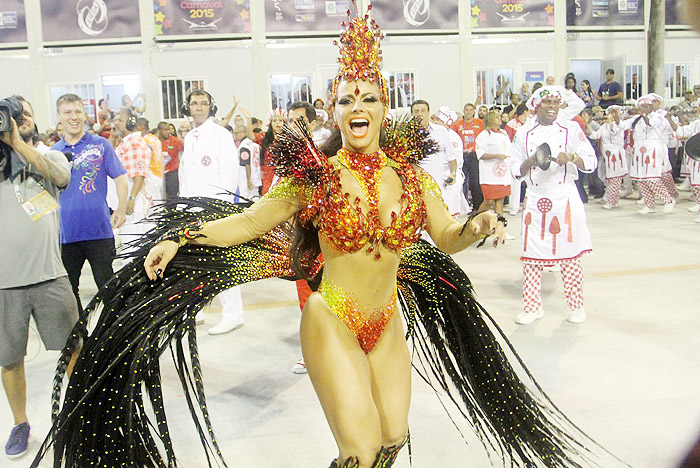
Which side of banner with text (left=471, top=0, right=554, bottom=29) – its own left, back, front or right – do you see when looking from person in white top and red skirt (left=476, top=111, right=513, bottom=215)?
front

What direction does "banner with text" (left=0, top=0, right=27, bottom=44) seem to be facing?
toward the camera

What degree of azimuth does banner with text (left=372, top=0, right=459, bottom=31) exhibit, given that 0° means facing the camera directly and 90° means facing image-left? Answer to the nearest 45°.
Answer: approximately 0°

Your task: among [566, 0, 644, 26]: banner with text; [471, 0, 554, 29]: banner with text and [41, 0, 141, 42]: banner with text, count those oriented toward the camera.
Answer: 3

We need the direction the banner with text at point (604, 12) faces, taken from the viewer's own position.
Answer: facing the viewer

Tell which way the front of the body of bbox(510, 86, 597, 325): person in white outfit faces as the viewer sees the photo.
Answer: toward the camera

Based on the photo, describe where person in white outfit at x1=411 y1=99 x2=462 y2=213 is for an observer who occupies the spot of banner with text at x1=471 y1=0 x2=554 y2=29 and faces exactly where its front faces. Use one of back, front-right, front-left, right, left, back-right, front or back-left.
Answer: front

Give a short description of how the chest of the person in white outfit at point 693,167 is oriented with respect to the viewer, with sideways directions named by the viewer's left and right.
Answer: facing the viewer and to the left of the viewer

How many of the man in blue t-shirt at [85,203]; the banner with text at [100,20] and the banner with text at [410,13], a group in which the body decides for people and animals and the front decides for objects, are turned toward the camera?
3

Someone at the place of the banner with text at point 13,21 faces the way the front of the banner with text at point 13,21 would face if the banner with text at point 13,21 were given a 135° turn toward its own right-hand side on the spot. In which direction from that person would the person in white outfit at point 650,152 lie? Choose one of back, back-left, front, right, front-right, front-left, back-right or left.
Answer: back

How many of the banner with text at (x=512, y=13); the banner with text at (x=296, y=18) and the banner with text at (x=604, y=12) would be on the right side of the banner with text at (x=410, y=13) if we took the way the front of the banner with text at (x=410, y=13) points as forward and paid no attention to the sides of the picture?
1

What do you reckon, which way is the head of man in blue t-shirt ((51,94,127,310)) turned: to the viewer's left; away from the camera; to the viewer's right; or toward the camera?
toward the camera

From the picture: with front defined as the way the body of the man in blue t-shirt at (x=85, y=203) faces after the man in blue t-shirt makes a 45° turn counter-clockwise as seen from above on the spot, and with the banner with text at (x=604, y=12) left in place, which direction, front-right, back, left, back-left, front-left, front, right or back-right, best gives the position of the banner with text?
left

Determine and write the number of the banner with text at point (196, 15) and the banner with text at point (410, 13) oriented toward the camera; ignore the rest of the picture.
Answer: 2

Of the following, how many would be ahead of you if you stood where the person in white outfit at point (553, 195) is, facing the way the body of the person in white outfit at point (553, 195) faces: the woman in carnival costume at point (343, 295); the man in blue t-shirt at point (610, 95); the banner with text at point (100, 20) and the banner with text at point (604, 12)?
1

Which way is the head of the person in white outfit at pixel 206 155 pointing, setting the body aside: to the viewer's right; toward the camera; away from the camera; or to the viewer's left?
toward the camera

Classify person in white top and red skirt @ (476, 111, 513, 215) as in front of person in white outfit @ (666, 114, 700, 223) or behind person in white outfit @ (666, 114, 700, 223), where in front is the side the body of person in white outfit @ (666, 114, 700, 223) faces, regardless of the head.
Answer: in front

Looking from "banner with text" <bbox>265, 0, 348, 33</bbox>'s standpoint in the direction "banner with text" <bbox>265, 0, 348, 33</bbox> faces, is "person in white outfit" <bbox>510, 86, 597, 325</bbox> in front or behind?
in front

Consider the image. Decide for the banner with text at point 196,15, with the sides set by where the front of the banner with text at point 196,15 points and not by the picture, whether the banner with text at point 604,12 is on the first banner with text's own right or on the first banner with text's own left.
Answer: on the first banner with text's own left
